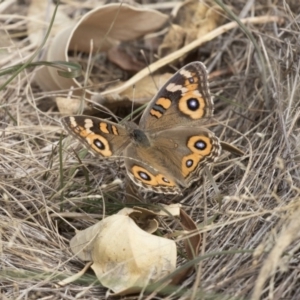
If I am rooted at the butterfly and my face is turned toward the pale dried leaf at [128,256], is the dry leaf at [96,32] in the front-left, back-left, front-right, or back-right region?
back-right

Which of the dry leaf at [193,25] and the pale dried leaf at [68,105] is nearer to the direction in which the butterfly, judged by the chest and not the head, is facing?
the pale dried leaf

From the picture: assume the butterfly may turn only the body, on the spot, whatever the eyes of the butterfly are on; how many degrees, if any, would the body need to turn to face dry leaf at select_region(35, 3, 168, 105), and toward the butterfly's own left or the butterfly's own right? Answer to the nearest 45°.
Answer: approximately 45° to the butterfly's own right

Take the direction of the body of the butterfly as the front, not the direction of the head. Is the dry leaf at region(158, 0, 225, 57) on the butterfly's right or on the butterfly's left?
on the butterfly's right

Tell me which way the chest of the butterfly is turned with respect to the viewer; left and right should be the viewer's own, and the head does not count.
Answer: facing away from the viewer and to the left of the viewer

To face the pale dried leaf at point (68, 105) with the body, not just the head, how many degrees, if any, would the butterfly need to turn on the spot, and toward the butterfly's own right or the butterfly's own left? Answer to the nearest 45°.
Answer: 0° — it already faces it
